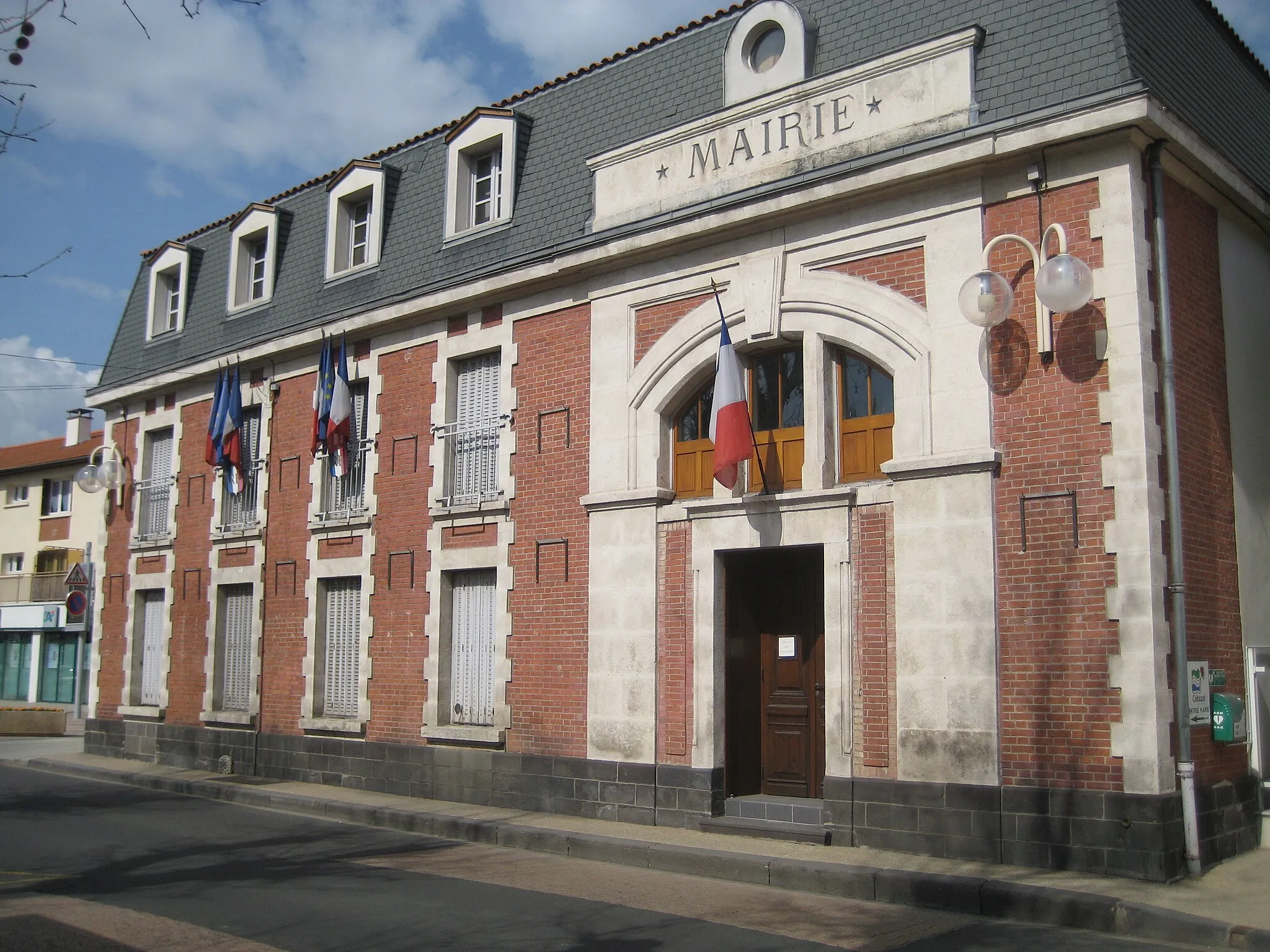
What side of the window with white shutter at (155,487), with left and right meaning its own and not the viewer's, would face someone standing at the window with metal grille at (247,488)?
left

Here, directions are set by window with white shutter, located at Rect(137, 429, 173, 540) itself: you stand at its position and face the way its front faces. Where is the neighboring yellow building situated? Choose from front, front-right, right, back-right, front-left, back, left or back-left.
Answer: back-right

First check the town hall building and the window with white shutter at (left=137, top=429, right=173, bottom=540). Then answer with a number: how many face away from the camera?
0

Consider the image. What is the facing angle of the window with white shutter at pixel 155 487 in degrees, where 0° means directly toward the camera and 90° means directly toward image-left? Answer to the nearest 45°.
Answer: approximately 45°

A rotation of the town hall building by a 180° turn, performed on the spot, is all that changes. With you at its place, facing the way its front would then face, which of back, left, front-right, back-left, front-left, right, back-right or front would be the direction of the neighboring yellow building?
left

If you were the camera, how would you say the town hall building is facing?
facing the viewer and to the left of the viewer

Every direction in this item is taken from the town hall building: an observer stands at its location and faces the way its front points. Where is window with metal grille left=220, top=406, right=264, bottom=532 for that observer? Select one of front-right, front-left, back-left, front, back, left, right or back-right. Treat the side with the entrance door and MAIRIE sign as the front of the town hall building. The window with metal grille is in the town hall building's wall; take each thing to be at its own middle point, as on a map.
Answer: right
